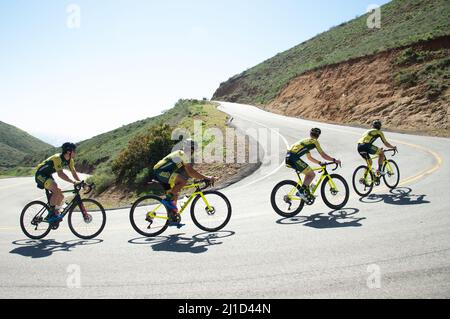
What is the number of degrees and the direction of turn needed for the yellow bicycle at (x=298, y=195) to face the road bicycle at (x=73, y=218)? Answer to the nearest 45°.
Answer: approximately 180°

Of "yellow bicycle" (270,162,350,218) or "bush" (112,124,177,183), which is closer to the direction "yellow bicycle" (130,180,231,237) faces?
the yellow bicycle

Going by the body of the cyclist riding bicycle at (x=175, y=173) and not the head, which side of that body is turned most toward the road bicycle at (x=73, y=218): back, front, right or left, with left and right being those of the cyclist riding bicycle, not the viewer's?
back

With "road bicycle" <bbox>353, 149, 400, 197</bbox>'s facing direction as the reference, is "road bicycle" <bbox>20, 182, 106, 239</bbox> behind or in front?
behind

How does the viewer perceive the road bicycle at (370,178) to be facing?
facing away from the viewer and to the right of the viewer

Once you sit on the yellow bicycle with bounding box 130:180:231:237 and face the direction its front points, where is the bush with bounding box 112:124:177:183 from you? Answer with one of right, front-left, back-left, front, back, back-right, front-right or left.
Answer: left

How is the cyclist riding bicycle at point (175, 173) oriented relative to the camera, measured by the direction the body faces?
to the viewer's right

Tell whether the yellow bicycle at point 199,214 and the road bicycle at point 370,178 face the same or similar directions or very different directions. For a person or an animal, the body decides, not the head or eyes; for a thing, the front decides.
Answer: same or similar directions

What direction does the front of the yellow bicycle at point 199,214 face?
to the viewer's right

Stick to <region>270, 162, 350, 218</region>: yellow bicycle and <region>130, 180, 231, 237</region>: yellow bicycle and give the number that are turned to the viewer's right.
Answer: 2

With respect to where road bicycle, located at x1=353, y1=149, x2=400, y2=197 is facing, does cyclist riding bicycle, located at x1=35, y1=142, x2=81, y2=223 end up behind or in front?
behind

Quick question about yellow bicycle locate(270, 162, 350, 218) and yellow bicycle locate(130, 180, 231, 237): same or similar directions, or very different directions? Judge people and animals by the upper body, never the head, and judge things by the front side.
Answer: same or similar directions

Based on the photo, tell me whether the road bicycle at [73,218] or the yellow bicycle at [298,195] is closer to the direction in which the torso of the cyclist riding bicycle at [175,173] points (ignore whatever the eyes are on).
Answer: the yellow bicycle

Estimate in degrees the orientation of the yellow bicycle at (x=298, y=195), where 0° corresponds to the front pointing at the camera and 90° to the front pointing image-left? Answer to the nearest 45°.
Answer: approximately 270°

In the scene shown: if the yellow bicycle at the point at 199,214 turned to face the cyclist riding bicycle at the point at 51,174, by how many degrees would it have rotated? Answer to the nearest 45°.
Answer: approximately 180°
